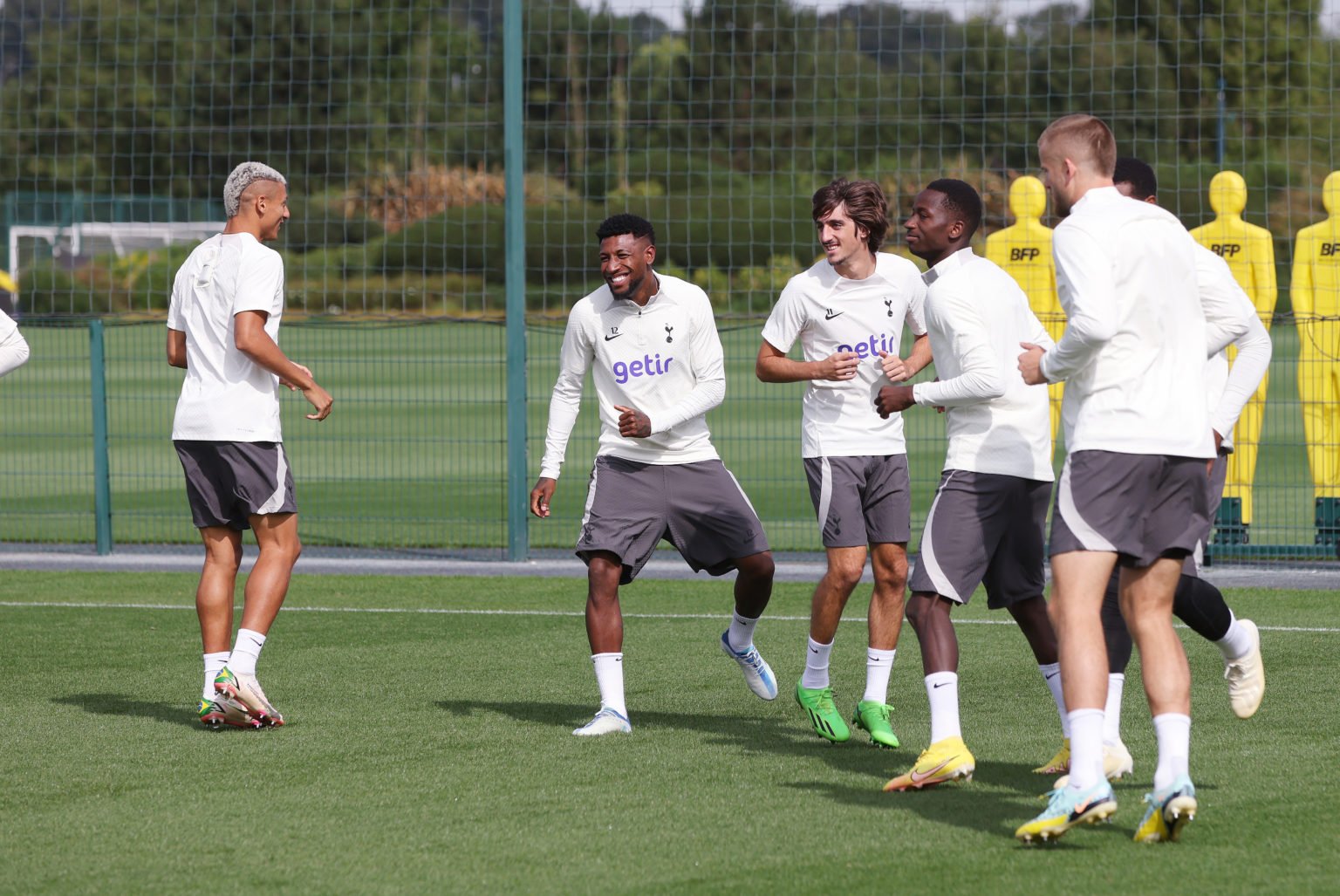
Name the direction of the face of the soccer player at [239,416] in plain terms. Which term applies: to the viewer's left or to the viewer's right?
to the viewer's right

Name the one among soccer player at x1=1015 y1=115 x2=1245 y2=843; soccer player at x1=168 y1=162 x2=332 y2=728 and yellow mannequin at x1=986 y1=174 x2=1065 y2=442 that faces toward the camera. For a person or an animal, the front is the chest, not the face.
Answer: the yellow mannequin

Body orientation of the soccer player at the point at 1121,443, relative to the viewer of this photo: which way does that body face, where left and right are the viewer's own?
facing away from the viewer and to the left of the viewer

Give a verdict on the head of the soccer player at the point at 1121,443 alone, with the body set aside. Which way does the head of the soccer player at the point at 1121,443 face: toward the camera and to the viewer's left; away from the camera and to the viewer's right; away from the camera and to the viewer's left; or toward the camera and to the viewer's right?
away from the camera and to the viewer's left

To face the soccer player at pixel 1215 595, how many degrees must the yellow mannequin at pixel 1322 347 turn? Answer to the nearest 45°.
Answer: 0° — it already faces them

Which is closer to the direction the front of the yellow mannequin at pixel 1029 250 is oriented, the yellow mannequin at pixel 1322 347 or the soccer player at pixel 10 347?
the soccer player

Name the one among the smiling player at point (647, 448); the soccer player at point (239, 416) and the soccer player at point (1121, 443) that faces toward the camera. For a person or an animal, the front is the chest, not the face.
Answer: the smiling player

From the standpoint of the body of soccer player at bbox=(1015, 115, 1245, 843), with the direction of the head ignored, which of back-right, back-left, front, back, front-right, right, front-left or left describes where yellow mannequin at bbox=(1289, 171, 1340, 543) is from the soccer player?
front-right

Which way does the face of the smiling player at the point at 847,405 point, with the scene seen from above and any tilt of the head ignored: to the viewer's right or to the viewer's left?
to the viewer's left

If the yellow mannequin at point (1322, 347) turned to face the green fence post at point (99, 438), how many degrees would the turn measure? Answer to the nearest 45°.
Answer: approximately 90° to its right

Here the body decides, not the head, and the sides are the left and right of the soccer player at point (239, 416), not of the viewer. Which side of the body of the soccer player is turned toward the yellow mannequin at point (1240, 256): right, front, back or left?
front

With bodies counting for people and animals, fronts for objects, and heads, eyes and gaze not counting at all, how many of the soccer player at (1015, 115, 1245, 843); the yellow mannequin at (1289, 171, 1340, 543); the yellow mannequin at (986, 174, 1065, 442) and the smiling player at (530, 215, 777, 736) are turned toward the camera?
3

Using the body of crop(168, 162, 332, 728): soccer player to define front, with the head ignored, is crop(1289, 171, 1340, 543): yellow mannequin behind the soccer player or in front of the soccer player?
in front
